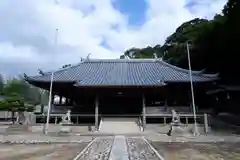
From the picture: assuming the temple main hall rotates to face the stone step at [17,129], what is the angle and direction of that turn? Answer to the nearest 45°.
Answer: approximately 90° to its right

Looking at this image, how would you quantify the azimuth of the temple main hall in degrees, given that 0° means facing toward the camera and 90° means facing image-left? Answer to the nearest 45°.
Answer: approximately 0°
